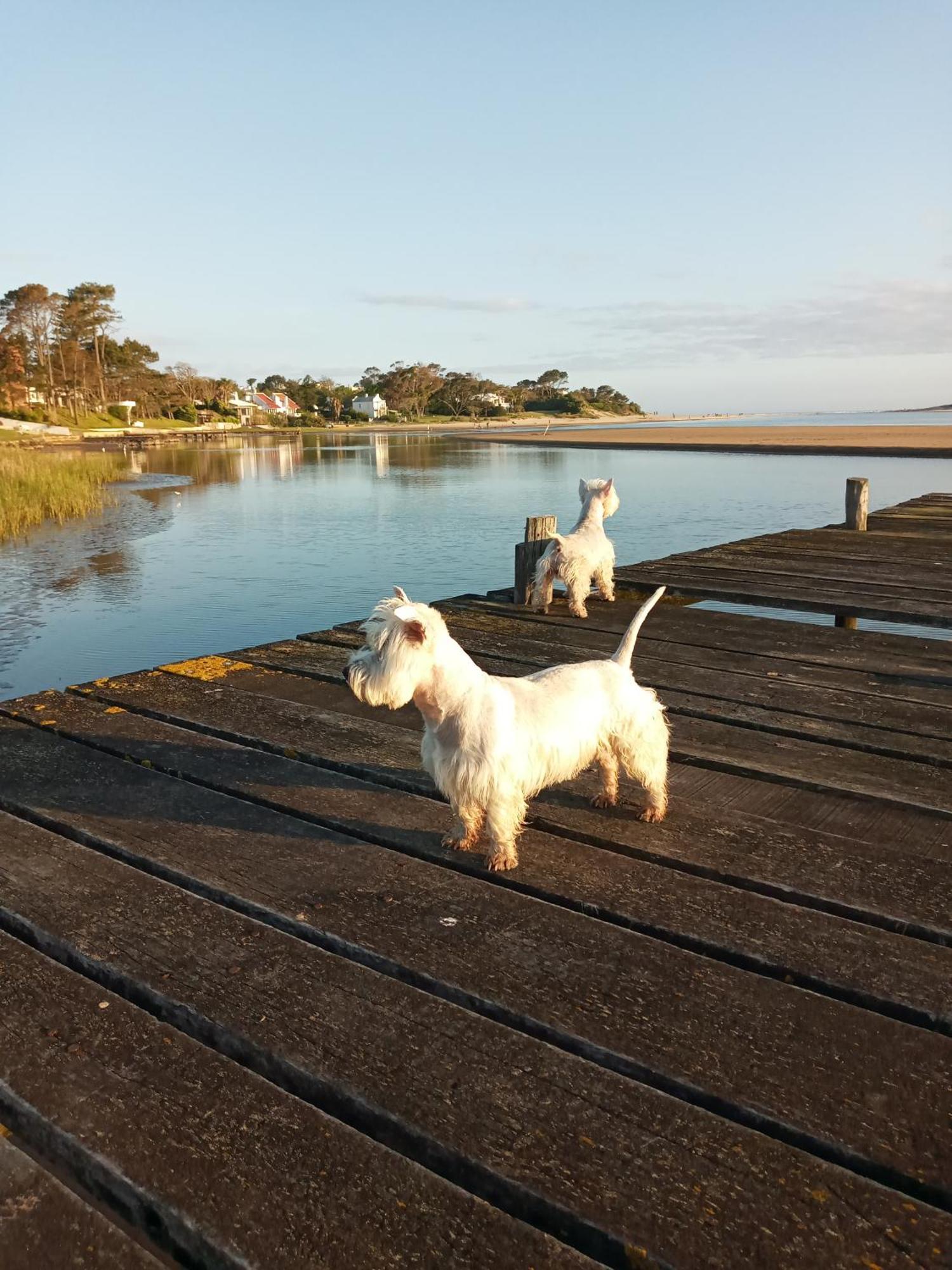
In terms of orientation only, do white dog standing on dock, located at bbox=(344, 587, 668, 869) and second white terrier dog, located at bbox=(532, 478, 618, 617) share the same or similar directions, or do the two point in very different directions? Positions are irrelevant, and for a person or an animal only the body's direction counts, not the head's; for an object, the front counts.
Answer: very different directions

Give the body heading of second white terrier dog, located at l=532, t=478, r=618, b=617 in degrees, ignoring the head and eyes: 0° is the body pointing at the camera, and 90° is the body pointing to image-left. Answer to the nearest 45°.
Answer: approximately 225°

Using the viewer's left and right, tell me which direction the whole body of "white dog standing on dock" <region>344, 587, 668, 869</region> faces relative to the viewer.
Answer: facing the viewer and to the left of the viewer

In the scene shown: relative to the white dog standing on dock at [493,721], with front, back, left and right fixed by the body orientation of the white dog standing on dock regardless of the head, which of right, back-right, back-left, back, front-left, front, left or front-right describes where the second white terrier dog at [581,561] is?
back-right

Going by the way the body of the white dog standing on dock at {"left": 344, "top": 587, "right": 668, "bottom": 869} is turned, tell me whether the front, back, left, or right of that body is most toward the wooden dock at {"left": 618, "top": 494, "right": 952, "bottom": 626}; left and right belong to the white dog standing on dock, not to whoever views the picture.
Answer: back
